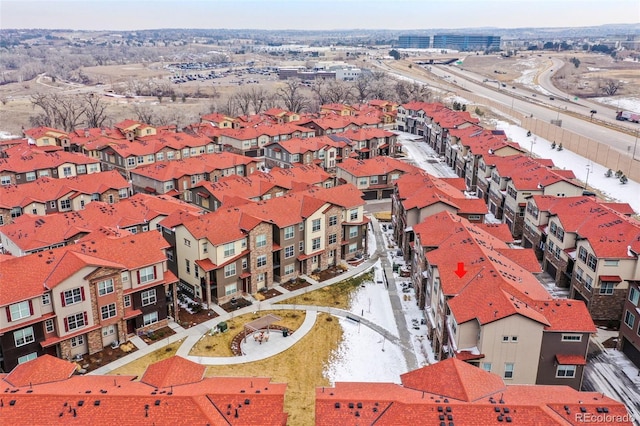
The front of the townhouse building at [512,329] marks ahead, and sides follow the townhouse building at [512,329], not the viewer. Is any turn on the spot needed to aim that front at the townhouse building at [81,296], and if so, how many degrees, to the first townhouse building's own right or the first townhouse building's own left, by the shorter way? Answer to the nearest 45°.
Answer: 0° — it already faces it

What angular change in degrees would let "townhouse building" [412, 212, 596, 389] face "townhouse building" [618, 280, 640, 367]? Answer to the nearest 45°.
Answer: approximately 135° to its right

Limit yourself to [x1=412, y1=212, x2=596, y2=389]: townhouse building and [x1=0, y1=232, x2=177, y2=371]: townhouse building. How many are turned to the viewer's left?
1

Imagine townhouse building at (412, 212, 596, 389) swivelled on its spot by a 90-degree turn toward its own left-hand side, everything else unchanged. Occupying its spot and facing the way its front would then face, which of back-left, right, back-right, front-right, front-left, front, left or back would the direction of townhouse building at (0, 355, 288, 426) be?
front-right

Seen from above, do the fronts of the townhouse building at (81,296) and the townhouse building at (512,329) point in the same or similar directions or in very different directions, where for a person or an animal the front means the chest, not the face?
very different directions

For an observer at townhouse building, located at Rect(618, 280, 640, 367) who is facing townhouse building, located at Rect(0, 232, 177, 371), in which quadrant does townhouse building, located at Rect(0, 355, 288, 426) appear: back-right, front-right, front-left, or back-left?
front-left

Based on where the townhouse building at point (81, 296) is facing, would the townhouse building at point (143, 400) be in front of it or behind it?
in front

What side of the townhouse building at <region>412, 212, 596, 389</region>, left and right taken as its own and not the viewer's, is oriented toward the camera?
left

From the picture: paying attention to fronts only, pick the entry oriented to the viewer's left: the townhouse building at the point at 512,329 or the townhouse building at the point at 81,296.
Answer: the townhouse building at the point at 512,329
